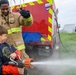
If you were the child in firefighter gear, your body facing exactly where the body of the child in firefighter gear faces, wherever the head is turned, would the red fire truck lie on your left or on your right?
on your left

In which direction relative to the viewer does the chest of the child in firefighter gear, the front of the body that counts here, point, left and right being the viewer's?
facing the viewer and to the right of the viewer

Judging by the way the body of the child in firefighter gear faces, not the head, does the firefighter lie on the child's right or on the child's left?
on the child's left

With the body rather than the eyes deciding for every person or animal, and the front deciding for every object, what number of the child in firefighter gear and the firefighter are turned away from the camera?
0

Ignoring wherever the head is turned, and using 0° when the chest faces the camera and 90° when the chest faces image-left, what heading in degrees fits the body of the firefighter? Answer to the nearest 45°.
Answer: approximately 0°

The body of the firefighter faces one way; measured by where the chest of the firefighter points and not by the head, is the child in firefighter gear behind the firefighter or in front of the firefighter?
in front
